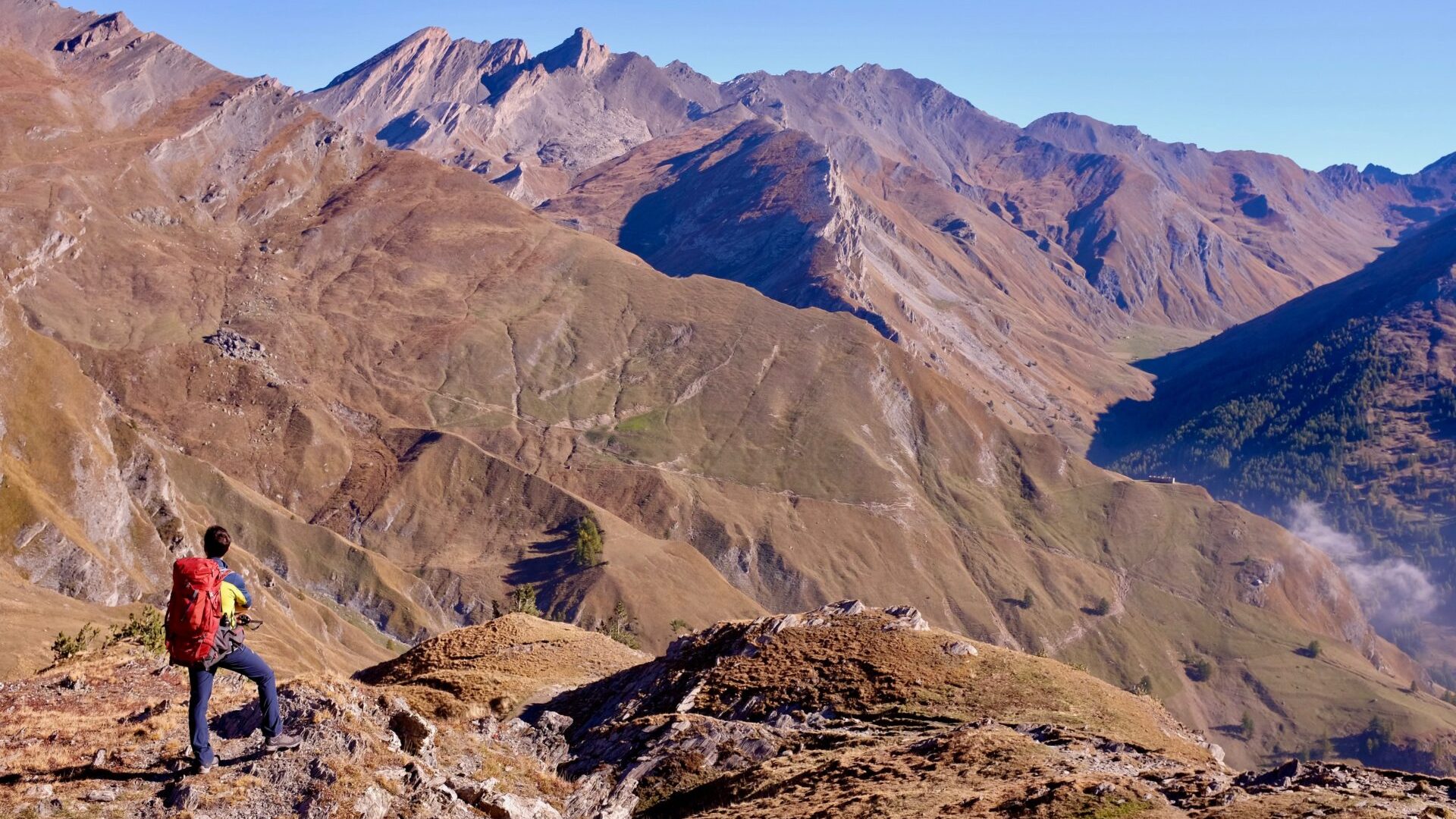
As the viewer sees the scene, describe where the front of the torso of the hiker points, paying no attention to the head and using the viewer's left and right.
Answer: facing away from the viewer and to the right of the viewer
